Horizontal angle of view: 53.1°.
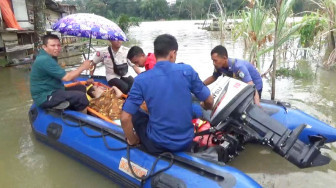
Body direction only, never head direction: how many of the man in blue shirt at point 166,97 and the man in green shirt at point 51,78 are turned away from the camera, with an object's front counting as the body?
1

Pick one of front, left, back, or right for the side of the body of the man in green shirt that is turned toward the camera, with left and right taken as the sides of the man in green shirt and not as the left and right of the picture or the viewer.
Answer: right

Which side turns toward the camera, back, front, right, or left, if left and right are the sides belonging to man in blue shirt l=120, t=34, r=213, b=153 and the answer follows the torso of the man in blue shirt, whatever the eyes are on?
back

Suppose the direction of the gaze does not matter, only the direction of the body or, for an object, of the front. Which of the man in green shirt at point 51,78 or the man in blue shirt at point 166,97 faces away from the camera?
the man in blue shirt

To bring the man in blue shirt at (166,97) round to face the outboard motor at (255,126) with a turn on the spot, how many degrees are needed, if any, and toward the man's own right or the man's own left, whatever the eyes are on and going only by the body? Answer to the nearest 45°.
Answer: approximately 90° to the man's own right

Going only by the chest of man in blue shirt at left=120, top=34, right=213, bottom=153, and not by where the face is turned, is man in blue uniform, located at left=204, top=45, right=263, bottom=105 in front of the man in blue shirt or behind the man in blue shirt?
in front

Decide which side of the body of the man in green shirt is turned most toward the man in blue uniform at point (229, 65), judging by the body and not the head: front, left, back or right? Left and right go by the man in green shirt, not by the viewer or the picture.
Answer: front

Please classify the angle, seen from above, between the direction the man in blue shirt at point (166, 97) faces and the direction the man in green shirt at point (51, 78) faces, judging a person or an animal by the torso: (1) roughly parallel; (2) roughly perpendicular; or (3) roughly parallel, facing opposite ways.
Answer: roughly perpendicular

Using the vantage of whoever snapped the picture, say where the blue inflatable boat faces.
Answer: facing away from the viewer and to the left of the viewer

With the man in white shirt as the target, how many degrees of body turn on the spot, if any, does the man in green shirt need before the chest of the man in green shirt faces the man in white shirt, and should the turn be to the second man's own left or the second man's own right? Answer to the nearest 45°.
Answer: approximately 45° to the second man's own left

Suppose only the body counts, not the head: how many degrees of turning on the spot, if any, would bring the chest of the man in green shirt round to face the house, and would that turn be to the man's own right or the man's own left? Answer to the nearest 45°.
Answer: approximately 90° to the man's own left
